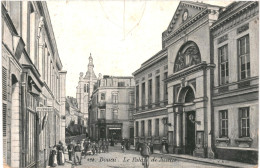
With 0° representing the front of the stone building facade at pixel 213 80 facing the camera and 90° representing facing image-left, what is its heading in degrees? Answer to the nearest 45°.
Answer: approximately 45°

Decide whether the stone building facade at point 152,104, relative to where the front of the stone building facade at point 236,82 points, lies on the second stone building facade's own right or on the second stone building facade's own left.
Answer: on the second stone building facade's own right

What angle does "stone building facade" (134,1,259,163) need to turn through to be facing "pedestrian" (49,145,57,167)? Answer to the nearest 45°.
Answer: approximately 45° to its right

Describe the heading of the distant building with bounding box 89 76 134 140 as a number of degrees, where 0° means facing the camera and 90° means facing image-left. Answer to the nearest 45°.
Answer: approximately 0°

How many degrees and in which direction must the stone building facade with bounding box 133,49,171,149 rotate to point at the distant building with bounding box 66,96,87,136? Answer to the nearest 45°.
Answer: approximately 90° to its right
